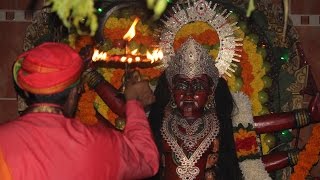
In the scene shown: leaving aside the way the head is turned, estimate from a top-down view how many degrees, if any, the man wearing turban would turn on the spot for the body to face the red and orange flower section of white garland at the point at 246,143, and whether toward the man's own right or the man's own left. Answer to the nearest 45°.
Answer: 0° — they already face it

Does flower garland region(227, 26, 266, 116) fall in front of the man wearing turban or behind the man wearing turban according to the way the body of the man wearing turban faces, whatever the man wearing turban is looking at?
in front

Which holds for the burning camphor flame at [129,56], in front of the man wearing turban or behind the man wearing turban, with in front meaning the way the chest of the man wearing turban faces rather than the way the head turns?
in front

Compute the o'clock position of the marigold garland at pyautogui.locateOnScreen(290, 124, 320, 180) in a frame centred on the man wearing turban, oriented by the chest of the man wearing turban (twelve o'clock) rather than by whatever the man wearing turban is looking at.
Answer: The marigold garland is roughly at 2 o'clock from the man wearing turban.

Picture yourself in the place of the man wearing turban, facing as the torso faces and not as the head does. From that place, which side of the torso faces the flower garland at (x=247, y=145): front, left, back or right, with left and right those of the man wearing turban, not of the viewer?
front

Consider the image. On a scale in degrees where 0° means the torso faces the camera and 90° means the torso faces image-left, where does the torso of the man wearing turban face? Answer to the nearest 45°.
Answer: approximately 225°

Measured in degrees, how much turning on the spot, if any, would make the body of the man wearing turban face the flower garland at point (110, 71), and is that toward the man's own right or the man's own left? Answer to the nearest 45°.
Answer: approximately 45° to the man's own left
